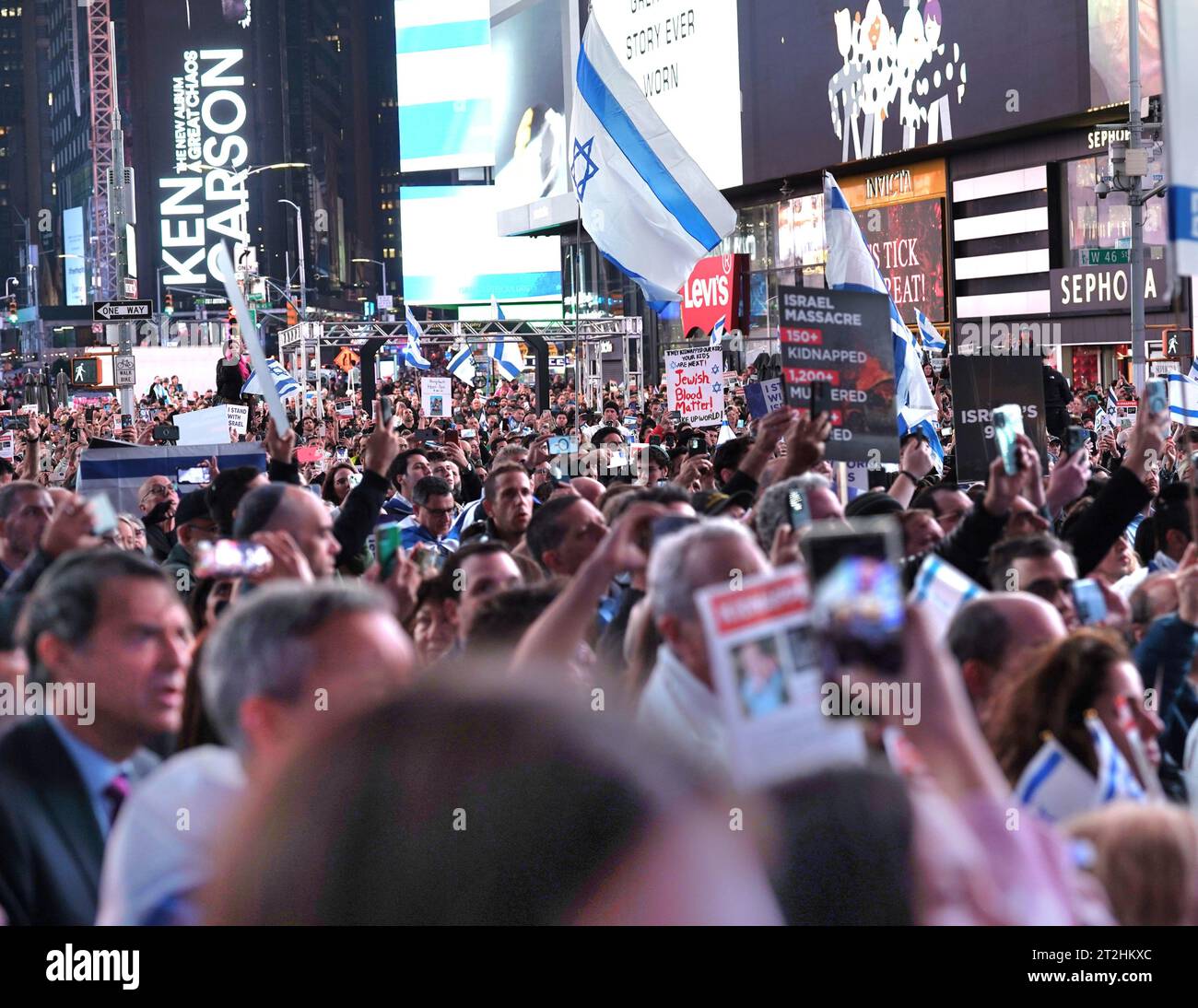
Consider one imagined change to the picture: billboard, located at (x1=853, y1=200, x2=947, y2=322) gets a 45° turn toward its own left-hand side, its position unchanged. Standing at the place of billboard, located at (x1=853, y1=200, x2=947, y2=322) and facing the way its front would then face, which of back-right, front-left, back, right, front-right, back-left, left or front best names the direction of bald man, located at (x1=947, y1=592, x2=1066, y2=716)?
front

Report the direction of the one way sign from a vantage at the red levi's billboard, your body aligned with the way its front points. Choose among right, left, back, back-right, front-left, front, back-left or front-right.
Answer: right

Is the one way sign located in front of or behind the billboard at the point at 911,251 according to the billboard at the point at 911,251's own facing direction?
in front

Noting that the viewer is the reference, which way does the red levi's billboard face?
facing the viewer and to the left of the viewer

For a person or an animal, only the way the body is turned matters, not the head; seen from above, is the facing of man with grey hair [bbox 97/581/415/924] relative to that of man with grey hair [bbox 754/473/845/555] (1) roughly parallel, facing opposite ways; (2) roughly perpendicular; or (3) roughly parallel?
roughly parallel

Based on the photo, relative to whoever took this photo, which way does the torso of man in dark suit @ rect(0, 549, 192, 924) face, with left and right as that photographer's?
facing the viewer and to the right of the viewer

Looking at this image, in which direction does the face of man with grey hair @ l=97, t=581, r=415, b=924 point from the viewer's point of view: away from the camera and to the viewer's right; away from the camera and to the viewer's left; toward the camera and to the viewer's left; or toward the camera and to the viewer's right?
away from the camera and to the viewer's right

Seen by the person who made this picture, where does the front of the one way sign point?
facing the viewer

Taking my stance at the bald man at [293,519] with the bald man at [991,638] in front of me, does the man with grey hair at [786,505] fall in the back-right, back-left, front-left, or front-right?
front-left

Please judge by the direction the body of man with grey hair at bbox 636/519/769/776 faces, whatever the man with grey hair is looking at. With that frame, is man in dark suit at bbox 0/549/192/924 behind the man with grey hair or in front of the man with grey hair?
behind

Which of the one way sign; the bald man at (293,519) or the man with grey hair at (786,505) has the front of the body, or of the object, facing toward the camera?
the one way sign

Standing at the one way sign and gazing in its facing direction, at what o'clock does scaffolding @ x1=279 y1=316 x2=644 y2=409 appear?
The scaffolding is roughly at 9 o'clock from the one way sign.
